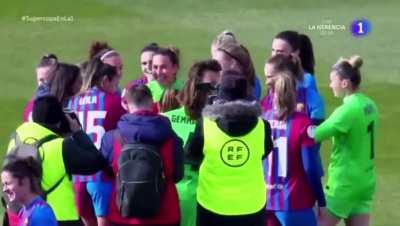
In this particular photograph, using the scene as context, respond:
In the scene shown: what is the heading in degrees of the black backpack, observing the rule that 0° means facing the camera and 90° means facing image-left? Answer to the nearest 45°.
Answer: approximately 0°
